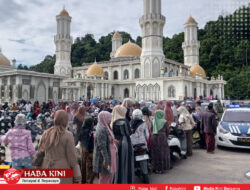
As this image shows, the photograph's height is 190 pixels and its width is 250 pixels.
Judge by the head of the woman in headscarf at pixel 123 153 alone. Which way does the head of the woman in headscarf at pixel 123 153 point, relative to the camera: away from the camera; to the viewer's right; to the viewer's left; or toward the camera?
away from the camera

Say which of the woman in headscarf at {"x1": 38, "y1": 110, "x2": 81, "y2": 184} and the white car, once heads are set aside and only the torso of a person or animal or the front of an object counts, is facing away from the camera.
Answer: the woman in headscarf

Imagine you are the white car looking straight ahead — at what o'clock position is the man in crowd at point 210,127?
The man in crowd is roughly at 2 o'clock from the white car.

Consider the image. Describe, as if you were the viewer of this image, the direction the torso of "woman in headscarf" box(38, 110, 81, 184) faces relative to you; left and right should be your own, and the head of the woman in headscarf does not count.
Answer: facing away from the viewer

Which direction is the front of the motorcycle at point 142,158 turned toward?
away from the camera

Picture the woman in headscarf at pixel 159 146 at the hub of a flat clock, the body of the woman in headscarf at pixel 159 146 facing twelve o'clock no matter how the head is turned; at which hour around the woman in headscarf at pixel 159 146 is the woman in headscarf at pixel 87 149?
the woman in headscarf at pixel 87 149 is roughly at 8 o'clock from the woman in headscarf at pixel 159 146.

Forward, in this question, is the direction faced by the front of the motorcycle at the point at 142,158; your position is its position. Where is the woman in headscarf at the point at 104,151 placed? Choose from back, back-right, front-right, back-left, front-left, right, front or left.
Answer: back-left

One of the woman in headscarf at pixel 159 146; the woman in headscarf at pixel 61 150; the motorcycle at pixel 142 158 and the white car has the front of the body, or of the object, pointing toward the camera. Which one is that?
the white car

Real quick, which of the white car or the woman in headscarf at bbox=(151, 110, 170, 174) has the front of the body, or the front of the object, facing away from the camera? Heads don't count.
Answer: the woman in headscarf

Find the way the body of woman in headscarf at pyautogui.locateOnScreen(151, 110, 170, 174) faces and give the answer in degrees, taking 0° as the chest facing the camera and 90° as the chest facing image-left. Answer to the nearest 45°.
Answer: approximately 180°

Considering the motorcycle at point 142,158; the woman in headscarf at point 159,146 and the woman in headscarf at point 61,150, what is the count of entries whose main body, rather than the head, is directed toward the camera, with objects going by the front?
0

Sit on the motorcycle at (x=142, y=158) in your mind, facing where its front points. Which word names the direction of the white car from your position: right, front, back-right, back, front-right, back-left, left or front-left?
front-right

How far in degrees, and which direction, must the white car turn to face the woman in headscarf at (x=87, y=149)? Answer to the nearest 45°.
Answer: approximately 45° to its right

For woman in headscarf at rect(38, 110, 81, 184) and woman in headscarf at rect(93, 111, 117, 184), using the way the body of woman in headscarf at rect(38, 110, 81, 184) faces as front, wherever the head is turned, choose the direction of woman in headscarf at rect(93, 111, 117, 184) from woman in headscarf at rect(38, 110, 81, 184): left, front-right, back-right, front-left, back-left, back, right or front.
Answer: front-right
